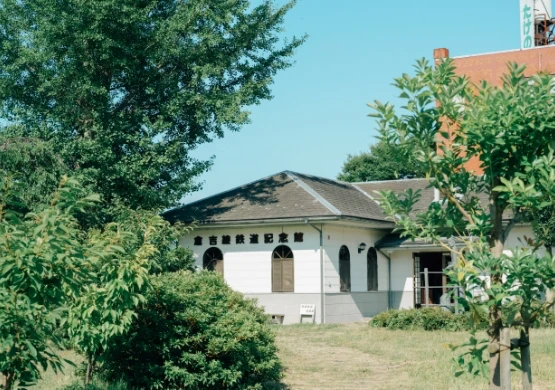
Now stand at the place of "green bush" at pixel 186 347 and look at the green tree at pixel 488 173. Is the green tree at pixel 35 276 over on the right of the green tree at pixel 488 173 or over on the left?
right

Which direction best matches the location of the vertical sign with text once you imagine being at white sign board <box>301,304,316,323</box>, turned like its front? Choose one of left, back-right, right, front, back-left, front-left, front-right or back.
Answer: back-left

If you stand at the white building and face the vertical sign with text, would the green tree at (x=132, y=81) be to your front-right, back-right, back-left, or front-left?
back-left

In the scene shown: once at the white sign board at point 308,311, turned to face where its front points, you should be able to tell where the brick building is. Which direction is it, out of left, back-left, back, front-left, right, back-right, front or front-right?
back-left

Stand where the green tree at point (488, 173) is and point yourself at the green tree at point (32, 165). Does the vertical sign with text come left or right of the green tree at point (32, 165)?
right

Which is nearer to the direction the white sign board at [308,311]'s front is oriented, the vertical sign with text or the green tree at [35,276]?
the green tree

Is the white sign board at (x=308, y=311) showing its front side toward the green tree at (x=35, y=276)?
yes

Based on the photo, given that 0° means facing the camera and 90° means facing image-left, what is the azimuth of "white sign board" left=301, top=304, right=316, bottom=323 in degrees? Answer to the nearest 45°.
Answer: approximately 0°

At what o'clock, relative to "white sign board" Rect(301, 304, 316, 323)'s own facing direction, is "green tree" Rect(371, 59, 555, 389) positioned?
The green tree is roughly at 12 o'clock from the white sign board.

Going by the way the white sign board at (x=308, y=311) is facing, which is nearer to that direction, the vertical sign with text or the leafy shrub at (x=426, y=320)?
the leafy shrub

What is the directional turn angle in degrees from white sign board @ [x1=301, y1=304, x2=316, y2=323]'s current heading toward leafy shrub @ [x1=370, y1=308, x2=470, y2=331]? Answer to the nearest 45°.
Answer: approximately 45° to its left
